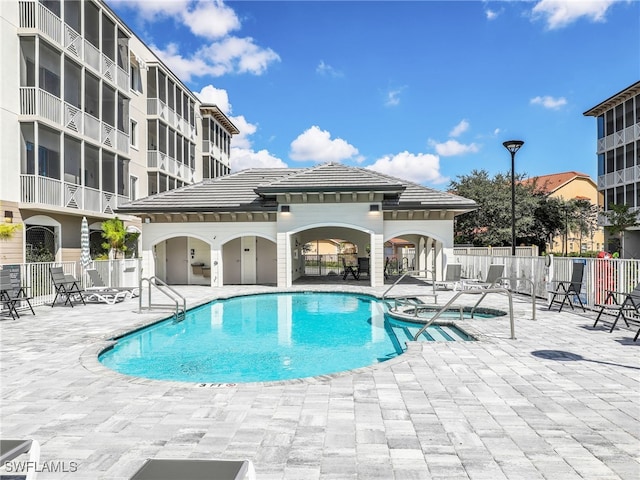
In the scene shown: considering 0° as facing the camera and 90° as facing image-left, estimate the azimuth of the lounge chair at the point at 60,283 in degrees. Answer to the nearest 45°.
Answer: approximately 315°

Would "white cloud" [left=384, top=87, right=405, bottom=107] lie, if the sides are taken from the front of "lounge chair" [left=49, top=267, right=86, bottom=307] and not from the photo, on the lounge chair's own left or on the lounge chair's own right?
on the lounge chair's own left

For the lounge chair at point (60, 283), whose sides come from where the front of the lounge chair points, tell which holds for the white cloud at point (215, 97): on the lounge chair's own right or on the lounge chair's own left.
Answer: on the lounge chair's own left

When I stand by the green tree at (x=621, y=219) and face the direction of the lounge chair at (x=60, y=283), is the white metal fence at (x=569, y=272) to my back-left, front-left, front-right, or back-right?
front-left

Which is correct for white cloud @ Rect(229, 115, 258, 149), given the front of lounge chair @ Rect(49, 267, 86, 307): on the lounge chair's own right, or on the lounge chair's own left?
on the lounge chair's own left

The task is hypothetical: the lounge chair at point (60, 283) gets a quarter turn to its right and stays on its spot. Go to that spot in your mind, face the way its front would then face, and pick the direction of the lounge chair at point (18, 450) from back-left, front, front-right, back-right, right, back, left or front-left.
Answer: front-left
